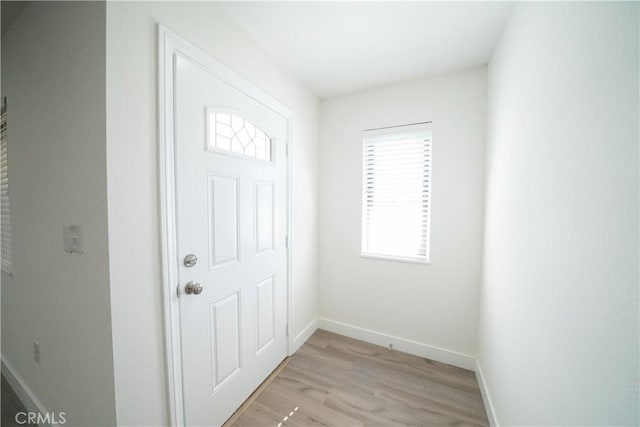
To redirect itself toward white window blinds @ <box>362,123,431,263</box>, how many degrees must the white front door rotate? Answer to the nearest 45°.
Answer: approximately 45° to its left

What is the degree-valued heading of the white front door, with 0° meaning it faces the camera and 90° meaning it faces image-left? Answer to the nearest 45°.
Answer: approximately 315°

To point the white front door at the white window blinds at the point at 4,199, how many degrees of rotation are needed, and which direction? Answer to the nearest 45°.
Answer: approximately 180°
